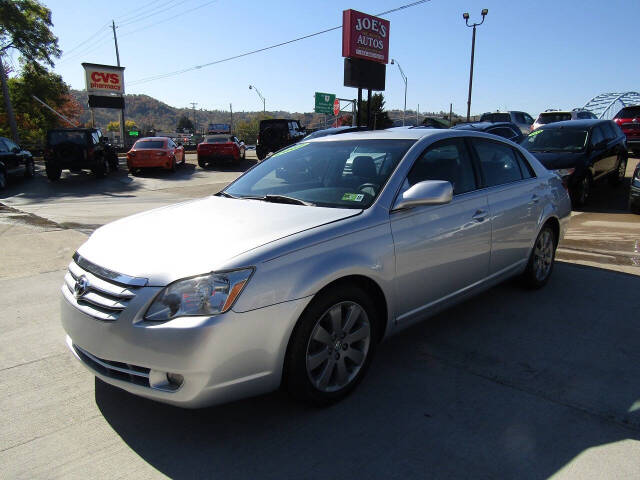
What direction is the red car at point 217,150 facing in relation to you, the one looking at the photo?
facing away from the viewer and to the right of the viewer

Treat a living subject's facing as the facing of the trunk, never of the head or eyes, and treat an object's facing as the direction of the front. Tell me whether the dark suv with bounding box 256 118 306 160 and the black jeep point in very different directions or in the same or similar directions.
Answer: same or similar directions

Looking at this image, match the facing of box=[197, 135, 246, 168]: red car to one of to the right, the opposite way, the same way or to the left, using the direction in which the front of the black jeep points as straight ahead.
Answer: the same way

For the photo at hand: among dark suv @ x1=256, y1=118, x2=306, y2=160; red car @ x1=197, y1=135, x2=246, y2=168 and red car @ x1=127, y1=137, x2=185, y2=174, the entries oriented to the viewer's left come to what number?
0

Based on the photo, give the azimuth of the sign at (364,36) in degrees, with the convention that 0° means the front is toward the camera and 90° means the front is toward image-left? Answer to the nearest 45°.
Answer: approximately 315°

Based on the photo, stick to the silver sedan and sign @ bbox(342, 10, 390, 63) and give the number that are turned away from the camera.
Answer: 0

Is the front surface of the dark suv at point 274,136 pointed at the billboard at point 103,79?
no

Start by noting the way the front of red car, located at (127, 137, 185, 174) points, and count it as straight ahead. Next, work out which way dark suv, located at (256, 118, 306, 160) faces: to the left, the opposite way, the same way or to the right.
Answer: the same way

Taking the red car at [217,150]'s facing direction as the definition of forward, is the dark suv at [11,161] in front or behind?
behind

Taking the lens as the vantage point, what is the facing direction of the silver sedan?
facing the viewer and to the left of the viewer

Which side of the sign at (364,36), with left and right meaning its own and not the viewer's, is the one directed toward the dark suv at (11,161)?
right

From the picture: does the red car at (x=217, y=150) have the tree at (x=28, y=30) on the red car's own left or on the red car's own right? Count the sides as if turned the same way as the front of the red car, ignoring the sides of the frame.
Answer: on the red car's own left

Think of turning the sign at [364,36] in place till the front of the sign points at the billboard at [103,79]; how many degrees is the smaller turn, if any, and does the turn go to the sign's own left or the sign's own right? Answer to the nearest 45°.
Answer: approximately 135° to the sign's own right

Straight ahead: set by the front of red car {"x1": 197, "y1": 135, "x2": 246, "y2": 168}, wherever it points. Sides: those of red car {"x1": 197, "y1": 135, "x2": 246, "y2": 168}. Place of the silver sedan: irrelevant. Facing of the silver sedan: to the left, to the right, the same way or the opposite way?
the opposite way

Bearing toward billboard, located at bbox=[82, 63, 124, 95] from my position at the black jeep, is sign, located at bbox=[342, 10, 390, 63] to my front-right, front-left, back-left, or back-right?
front-right
